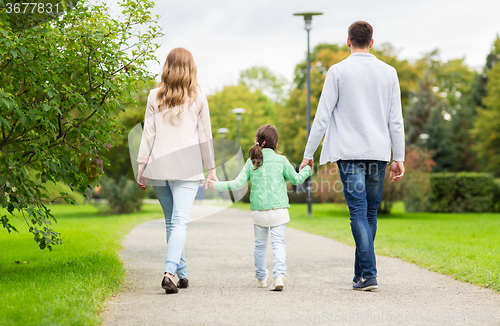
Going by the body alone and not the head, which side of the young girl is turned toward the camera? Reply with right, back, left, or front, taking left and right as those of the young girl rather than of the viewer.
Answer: back

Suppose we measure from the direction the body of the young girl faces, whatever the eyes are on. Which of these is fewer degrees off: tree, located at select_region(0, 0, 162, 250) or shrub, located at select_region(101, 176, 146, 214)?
the shrub

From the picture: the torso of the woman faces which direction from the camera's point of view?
away from the camera

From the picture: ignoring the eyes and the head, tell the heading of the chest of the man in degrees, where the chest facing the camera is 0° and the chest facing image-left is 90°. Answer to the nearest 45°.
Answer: approximately 180°

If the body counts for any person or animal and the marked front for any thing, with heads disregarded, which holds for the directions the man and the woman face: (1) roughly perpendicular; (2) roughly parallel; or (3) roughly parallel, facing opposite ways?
roughly parallel

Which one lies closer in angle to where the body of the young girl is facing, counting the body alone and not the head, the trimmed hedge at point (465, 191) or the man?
the trimmed hedge

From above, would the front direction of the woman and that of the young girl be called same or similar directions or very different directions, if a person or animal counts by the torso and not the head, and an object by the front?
same or similar directions

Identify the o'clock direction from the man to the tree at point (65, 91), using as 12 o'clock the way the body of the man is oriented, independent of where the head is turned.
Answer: The tree is roughly at 9 o'clock from the man.

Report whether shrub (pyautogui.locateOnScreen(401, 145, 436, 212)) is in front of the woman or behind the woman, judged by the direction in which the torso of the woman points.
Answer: in front

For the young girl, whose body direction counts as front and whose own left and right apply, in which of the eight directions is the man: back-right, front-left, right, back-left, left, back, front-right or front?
right

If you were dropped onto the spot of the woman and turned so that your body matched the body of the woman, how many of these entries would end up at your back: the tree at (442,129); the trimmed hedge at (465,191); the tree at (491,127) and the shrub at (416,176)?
0

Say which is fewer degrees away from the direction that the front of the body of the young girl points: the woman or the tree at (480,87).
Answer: the tree

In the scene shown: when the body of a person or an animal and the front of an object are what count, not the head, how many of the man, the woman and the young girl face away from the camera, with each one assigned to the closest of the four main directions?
3

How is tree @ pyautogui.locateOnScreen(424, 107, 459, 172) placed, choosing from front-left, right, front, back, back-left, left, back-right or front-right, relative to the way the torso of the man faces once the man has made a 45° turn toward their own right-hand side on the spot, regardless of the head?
front-left

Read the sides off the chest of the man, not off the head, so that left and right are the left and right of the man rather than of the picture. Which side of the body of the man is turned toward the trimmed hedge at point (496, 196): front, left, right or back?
front

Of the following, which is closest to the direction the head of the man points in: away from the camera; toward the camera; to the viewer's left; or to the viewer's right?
away from the camera

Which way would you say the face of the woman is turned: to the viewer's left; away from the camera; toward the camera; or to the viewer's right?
away from the camera

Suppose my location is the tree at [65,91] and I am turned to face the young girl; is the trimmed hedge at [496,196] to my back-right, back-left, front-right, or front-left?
front-left

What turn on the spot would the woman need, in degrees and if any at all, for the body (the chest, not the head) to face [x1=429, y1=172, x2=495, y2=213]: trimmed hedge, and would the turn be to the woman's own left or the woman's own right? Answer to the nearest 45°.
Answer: approximately 45° to the woman's own right

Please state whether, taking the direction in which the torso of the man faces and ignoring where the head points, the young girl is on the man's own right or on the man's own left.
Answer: on the man's own left

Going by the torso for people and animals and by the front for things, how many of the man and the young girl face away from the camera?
2

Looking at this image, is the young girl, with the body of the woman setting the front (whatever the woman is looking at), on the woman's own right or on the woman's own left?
on the woman's own right
